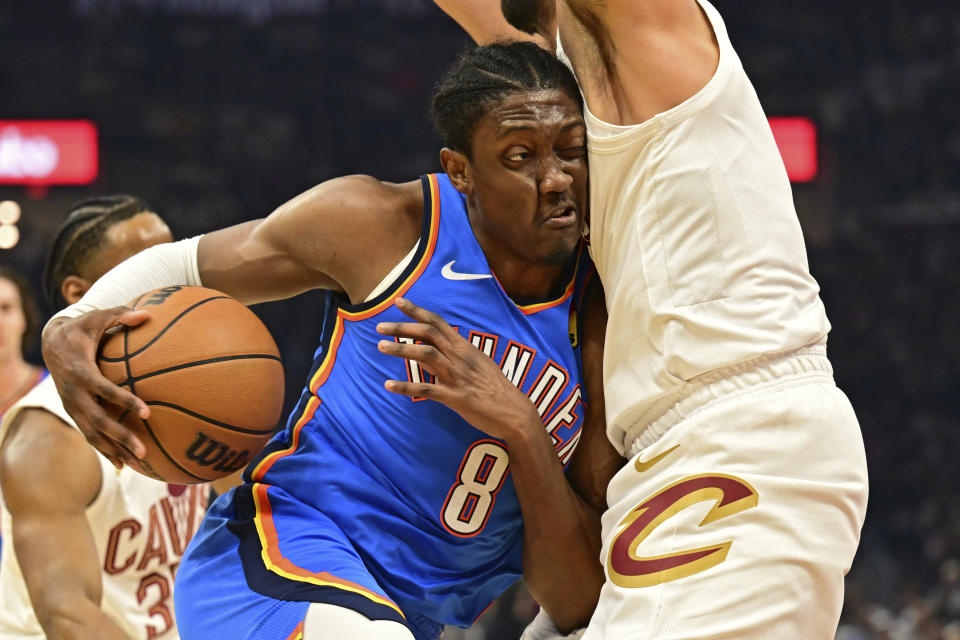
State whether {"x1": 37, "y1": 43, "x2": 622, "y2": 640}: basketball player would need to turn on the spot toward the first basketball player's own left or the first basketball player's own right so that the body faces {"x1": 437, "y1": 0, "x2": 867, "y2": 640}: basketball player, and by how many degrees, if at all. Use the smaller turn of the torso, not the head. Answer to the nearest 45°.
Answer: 0° — they already face them

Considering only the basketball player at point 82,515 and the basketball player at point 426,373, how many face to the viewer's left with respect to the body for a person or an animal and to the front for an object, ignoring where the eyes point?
0

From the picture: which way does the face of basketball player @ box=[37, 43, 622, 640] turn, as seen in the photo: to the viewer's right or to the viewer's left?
to the viewer's right

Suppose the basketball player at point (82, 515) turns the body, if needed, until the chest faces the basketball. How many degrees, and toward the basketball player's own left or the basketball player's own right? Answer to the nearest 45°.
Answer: approximately 45° to the basketball player's own right

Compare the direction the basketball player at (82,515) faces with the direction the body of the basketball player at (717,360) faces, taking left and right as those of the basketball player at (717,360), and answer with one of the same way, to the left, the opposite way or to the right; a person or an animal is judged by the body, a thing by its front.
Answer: the opposite way

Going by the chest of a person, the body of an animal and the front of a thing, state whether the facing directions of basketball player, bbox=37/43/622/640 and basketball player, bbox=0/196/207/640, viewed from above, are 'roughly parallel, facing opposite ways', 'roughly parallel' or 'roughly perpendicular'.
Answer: roughly parallel

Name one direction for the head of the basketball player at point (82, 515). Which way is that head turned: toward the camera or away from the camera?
toward the camera

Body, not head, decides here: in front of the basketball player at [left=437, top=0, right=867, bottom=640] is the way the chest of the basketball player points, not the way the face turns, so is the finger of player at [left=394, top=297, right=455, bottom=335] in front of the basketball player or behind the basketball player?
in front

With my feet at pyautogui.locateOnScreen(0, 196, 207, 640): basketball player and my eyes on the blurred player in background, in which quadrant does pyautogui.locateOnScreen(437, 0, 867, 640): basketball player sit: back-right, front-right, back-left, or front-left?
back-right

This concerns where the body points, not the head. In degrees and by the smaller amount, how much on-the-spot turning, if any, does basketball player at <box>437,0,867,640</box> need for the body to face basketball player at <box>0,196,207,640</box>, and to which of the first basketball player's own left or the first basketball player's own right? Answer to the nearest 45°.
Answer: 0° — they already face them

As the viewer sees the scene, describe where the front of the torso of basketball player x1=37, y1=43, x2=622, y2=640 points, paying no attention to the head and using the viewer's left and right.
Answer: facing the viewer and to the right of the viewer

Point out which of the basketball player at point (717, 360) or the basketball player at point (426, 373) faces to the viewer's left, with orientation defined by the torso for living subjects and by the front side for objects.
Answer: the basketball player at point (717, 360)

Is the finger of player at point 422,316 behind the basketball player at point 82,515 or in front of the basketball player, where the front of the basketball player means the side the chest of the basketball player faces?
in front

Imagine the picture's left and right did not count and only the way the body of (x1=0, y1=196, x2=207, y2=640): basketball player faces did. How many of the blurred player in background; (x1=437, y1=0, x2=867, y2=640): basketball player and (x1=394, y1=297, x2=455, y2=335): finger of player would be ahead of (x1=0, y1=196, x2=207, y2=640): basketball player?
2

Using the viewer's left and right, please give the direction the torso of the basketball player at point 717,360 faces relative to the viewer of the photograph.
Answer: facing to the left of the viewer
